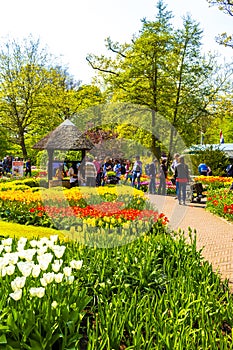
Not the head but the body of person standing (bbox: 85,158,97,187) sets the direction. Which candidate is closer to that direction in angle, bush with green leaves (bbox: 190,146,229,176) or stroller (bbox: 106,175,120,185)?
the bush with green leaves
